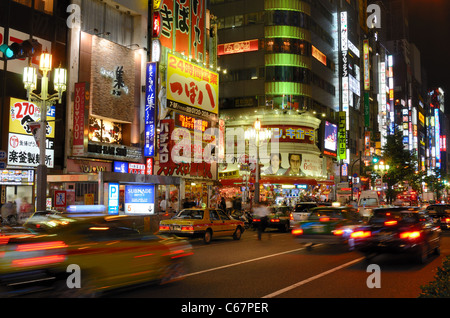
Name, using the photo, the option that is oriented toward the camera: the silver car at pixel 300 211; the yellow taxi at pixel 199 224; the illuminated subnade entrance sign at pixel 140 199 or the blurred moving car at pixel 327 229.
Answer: the illuminated subnade entrance sign

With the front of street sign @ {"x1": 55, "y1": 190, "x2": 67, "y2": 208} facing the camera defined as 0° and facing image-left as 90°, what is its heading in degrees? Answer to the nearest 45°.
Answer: approximately 0°

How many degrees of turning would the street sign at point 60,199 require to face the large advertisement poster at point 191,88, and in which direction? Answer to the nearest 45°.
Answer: approximately 135° to its left

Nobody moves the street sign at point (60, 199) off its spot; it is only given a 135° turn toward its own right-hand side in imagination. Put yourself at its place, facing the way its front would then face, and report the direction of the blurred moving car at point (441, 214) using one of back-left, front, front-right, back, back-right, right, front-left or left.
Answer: back-right

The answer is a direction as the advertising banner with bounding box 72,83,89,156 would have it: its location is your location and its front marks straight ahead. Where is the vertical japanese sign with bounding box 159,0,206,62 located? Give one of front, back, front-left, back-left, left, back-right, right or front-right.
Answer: back-left

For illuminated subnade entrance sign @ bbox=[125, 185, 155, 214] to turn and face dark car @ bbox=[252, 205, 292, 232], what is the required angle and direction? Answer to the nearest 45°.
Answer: approximately 90° to its left

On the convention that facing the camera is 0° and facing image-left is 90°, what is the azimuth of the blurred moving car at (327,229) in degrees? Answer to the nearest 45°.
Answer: approximately 225°

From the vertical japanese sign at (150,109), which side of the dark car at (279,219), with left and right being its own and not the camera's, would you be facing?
left

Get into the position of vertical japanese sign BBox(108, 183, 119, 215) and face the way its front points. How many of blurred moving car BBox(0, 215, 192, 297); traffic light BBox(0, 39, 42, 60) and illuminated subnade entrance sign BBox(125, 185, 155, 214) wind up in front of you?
2

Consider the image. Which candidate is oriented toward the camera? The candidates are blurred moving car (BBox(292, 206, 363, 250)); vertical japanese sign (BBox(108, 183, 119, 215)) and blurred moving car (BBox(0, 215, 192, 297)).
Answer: the vertical japanese sign

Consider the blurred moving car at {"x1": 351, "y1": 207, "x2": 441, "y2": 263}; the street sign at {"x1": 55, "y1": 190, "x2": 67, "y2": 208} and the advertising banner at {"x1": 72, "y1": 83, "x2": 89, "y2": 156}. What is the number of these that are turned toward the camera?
2

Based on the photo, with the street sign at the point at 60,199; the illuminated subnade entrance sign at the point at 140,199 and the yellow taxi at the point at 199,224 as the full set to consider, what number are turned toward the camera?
2

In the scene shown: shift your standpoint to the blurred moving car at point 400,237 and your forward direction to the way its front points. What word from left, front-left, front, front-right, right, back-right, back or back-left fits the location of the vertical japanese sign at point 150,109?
left

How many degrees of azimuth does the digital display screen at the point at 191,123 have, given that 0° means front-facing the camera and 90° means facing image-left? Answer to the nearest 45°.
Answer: approximately 315°

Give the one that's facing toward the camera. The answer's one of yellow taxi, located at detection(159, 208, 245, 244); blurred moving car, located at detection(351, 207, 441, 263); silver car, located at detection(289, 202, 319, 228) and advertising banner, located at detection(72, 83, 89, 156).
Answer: the advertising banner

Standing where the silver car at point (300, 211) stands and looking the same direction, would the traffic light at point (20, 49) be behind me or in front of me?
behind
